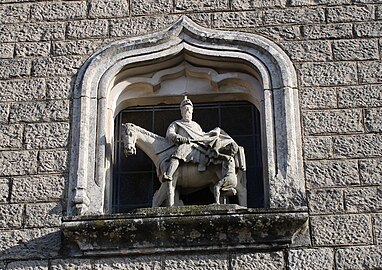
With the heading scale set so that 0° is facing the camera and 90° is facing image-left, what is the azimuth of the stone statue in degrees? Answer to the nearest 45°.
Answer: approximately 90°
